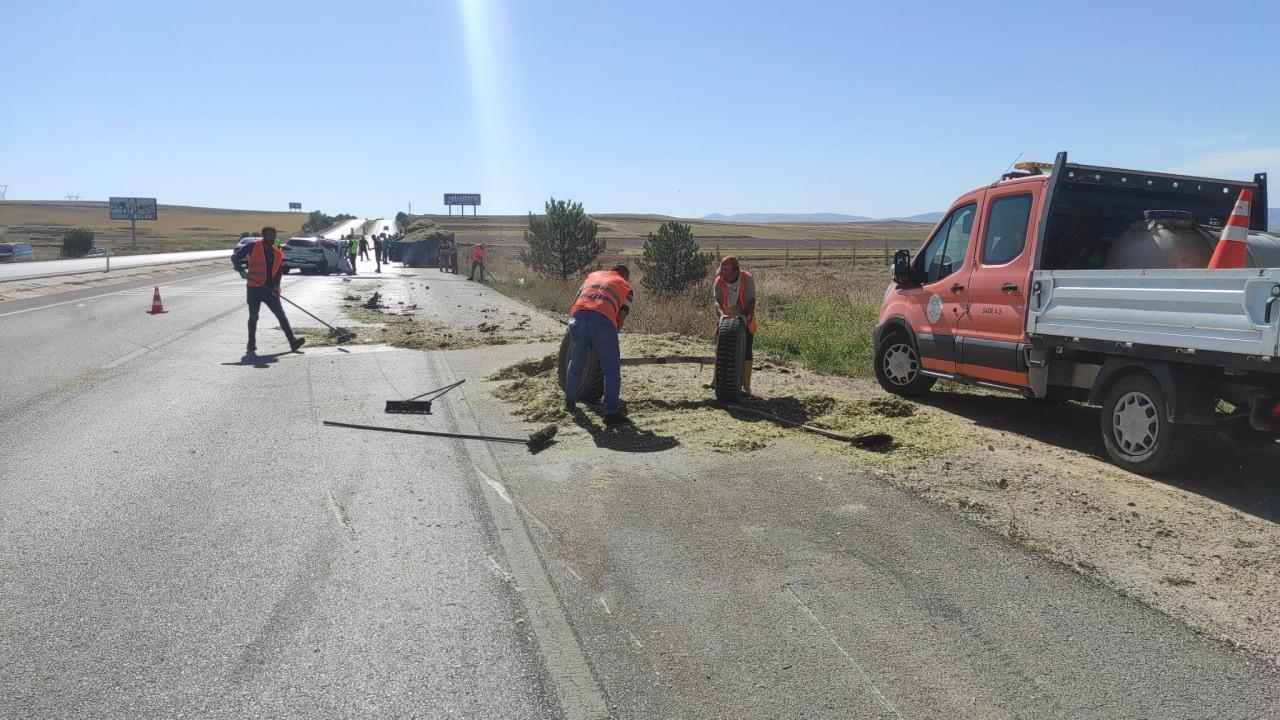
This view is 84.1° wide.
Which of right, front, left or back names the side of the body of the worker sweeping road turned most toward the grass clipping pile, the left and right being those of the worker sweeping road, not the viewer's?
front

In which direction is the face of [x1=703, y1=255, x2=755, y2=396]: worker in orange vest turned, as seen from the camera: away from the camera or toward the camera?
toward the camera

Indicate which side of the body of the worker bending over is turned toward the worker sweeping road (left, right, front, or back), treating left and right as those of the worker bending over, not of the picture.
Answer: left

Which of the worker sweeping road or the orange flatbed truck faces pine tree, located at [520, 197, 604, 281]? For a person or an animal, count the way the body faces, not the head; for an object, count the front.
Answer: the orange flatbed truck

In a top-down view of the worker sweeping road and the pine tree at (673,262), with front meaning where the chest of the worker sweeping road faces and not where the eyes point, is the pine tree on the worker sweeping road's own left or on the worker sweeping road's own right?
on the worker sweeping road's own left

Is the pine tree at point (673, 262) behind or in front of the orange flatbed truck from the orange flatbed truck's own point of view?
in front

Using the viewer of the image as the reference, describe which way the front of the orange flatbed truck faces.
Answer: facing away from the viewer and to the left of the viewer

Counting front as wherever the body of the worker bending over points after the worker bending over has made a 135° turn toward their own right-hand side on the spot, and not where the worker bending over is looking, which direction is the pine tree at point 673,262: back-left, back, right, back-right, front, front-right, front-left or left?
back

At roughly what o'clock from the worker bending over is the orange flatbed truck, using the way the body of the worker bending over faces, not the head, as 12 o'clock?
The orange flatbed truck is roughly at 2 o'clock from the worker bending over.

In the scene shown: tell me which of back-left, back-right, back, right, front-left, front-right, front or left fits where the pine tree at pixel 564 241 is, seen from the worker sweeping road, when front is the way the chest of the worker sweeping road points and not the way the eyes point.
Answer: left

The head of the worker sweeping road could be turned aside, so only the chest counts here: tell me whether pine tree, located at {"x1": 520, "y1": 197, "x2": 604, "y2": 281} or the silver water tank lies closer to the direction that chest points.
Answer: the silver water tank

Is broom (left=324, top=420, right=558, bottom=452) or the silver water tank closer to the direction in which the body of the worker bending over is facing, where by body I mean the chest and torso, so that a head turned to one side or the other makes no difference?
the silver water tank

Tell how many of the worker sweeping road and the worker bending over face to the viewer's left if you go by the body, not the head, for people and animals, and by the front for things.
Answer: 0

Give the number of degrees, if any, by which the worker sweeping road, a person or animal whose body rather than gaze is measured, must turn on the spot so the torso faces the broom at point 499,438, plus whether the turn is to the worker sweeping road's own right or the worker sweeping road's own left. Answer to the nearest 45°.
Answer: approximately 45° to the worker sweeping road's own right

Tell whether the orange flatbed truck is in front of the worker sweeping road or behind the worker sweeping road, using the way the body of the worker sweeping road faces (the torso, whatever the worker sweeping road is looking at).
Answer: in front

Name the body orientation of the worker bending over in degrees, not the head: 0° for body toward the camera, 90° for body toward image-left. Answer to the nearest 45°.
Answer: approximately 225°

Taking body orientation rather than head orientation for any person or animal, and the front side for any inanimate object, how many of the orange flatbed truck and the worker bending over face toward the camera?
0

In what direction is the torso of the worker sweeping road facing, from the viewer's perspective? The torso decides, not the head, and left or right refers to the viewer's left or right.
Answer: facing the viewer and to the right of the viewer
